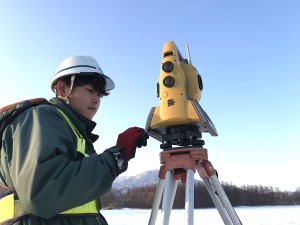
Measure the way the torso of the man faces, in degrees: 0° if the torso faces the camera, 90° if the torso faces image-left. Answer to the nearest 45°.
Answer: approximately 270°

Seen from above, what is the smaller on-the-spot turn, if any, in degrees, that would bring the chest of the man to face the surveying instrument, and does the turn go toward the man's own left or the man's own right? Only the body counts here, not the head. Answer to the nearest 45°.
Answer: approximately 45° to the man's own left

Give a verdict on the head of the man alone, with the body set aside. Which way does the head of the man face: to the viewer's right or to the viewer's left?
to the viewer's right
